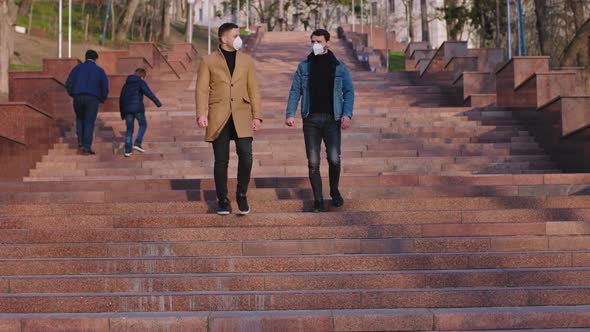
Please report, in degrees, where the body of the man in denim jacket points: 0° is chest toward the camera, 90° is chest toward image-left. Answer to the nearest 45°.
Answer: approximately 0°

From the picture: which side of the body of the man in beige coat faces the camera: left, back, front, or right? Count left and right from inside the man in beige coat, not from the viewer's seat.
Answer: front

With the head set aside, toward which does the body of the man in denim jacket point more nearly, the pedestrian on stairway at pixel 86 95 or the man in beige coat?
the man in beige coat

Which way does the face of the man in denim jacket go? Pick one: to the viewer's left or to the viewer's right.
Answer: to the viewer's left

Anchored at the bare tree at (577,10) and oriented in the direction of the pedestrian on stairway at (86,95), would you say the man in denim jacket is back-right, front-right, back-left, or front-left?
front-left
